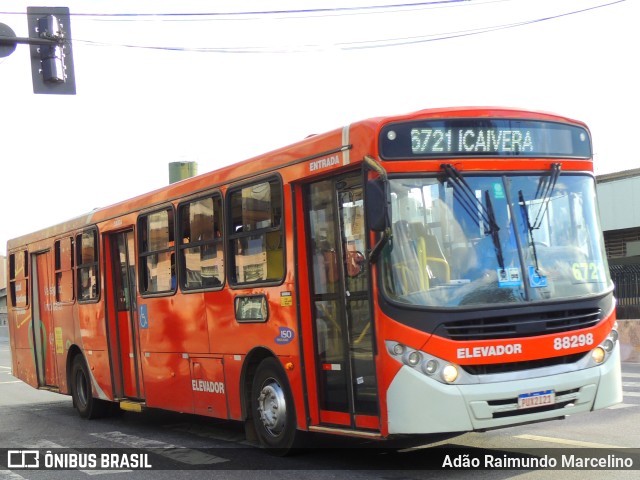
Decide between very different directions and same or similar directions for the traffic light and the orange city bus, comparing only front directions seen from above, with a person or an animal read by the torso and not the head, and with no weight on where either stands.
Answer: very different directions

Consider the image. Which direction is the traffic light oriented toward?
away from the camera

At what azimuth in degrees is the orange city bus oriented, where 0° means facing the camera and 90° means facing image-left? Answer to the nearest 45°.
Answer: approximately 315°

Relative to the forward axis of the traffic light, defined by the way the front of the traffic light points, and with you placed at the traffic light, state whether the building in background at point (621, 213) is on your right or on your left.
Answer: on your right

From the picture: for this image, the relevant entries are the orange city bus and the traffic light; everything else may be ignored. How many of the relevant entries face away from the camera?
1

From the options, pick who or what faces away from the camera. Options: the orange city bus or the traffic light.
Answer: the traffic light

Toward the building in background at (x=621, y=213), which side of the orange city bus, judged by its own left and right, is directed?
left
